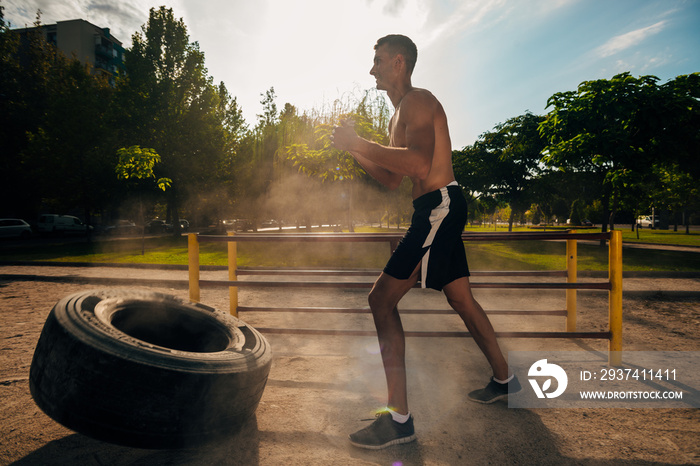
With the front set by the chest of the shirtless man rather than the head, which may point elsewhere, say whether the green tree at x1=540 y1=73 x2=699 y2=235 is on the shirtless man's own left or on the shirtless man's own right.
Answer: on the shirtless man's own right

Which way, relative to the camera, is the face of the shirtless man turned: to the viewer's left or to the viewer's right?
to the viewer's left

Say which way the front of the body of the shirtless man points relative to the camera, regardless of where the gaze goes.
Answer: to the viewer's left

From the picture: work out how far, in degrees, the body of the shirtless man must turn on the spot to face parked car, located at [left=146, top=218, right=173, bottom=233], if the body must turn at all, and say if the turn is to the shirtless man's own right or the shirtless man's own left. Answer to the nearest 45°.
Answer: approximately 45° to the shirtless man's own right
